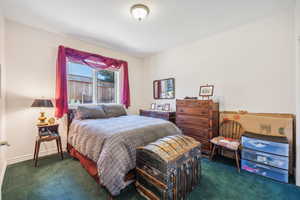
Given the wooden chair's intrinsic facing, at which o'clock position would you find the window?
The window is roughly at 1 o'clock from the wooden chair.

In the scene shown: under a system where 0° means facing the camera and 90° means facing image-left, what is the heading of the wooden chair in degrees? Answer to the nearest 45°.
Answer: approximately 45°

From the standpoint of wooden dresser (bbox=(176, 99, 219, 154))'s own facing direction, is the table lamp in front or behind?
in front

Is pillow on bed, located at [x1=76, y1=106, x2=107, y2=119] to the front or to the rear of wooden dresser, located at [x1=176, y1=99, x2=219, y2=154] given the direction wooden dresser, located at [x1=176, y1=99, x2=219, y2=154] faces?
to the front

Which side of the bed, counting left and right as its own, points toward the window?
back

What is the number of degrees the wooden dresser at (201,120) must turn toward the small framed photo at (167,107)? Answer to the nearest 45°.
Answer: approximately 90° to its right

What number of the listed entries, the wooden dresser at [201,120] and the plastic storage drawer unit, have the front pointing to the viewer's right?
0
